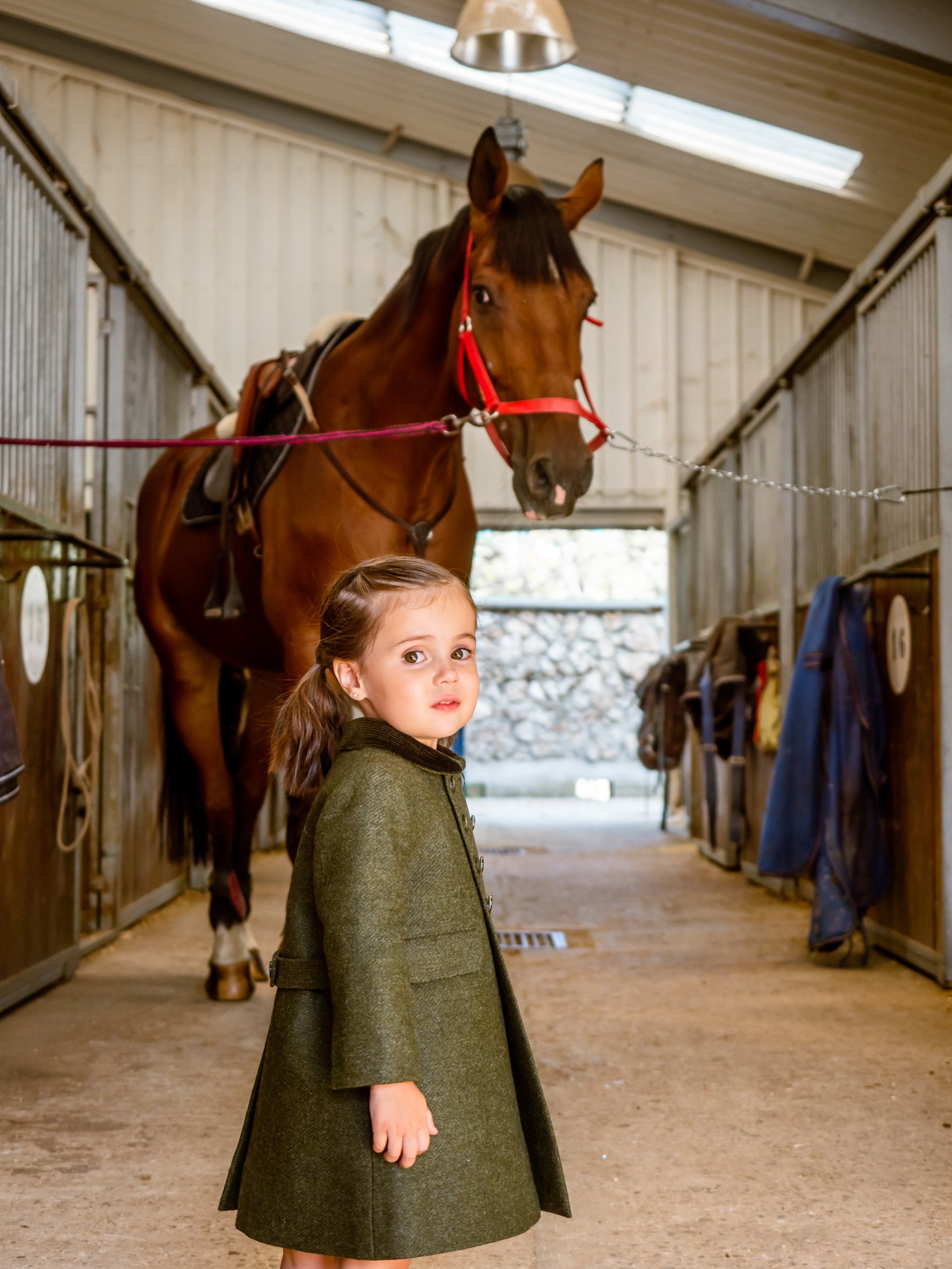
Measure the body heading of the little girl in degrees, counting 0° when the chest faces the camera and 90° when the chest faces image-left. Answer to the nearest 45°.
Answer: approximately 270°

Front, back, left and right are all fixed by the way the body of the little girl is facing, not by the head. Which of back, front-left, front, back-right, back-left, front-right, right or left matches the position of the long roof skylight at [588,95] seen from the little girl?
left

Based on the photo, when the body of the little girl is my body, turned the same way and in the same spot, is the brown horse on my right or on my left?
on my left

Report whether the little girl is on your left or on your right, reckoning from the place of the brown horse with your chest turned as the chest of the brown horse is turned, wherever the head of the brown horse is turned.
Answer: on your right

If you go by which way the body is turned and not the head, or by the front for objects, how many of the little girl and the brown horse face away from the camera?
0

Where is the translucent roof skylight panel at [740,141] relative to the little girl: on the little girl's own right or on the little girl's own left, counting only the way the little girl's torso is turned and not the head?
on the little girl's own left

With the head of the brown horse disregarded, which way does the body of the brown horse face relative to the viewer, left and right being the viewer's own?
facing the viewer and to the right of the viewer

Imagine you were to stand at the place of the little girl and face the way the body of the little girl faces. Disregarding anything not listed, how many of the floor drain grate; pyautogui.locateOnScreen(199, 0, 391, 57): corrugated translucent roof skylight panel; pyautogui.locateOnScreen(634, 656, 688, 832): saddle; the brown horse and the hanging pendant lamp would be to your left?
5

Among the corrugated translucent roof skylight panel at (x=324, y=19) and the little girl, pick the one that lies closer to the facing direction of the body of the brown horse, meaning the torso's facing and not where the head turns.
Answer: the little girl

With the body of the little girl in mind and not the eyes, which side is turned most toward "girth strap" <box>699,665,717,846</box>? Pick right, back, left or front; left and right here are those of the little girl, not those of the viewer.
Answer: left

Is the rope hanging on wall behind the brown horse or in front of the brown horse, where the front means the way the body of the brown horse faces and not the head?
behind
